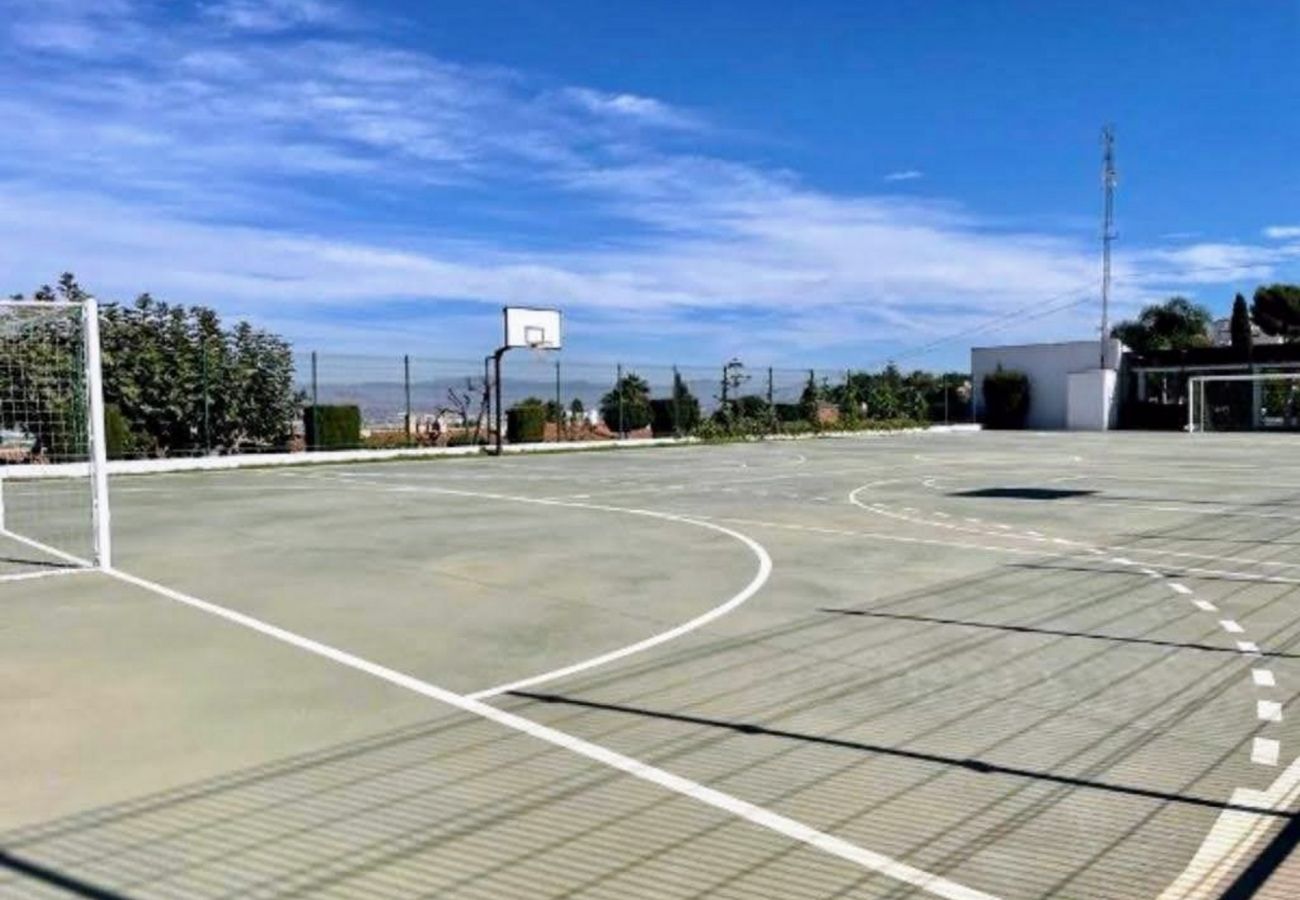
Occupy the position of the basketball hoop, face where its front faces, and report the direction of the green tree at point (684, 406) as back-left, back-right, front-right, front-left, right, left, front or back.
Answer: left

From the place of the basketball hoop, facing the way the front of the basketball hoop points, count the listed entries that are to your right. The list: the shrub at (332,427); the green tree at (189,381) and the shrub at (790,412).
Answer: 2

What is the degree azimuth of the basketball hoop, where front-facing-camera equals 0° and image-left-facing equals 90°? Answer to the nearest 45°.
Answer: approximately 315°

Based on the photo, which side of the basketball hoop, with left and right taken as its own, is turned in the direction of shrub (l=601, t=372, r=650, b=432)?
left

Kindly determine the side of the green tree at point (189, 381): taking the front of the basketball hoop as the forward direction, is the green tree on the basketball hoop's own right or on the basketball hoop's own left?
on the basketball hoop's own right

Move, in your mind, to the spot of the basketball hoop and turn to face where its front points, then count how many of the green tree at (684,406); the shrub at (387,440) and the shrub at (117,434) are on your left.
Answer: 1

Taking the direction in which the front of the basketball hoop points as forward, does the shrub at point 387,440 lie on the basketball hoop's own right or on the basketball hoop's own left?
on the basketball hoop's own right

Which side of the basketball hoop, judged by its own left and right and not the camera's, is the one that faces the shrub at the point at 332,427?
right

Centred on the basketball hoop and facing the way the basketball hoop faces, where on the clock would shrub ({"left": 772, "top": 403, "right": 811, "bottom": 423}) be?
The shrub is roughly at 9 o'clock from the basketball hoop.

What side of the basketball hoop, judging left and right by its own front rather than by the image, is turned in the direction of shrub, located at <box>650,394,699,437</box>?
left

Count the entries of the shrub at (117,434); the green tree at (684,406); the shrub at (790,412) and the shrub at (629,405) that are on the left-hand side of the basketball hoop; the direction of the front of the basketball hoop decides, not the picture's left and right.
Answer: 3

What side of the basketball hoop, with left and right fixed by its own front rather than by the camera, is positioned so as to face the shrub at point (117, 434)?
right
